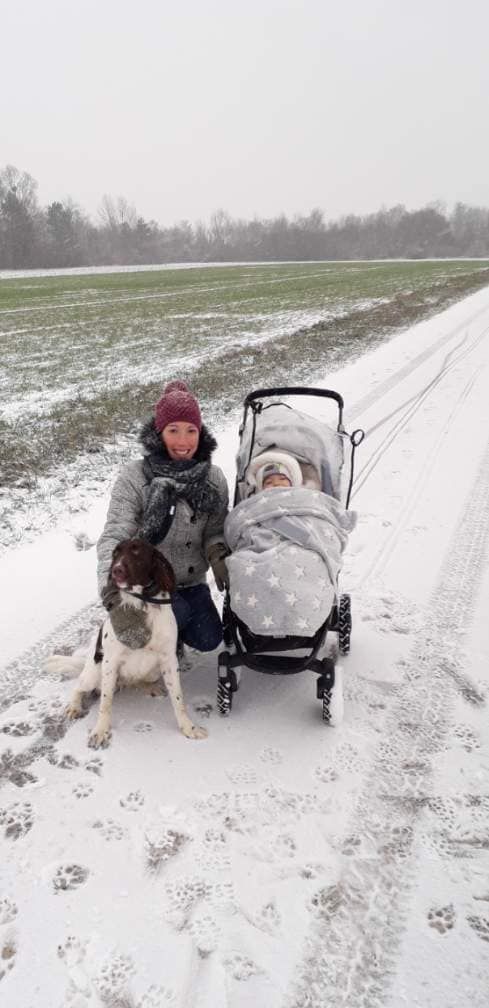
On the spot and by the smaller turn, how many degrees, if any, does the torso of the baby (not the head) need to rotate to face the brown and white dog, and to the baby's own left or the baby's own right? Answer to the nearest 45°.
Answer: approximately 45° to the baby's own right

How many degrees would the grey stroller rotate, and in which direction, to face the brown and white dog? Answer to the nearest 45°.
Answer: approximately 90° to its right

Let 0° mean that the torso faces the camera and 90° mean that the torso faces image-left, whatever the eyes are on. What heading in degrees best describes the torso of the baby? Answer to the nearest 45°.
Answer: approximately 0°

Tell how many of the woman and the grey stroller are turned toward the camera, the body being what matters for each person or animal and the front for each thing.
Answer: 2
